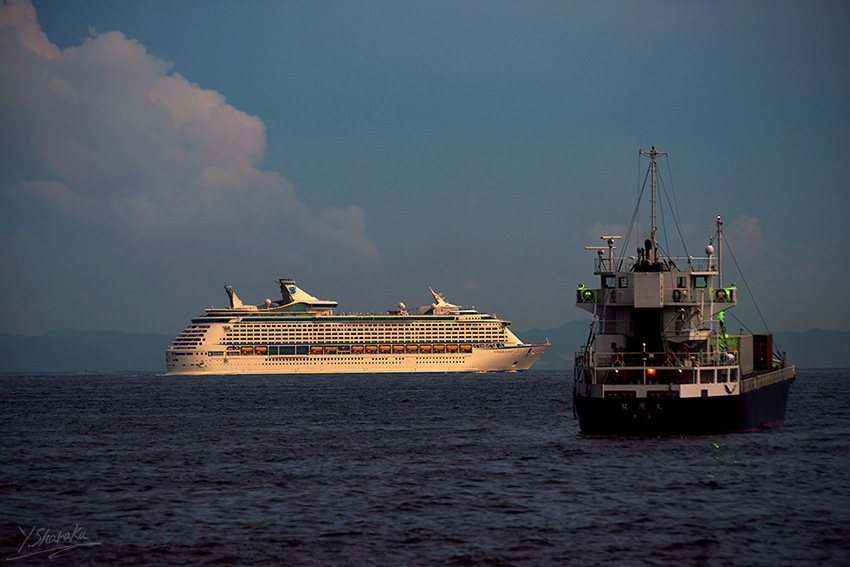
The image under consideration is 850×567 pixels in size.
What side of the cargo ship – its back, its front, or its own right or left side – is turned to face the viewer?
back
